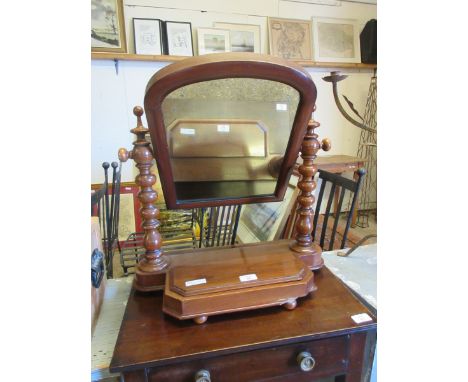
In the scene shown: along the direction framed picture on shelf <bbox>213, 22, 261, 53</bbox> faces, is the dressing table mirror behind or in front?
in front

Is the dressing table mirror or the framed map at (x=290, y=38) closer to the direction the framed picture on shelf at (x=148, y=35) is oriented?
the dressing table mirror

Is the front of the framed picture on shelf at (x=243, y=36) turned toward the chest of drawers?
yes

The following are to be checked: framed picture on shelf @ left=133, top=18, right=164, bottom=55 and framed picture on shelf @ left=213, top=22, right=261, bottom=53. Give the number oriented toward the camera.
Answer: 2

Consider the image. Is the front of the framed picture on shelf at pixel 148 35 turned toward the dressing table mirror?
yes

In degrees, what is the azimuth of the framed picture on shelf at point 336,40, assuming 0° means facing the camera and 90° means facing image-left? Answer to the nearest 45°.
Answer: approximately 0°

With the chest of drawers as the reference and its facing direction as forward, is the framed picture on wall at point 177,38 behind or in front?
behind
